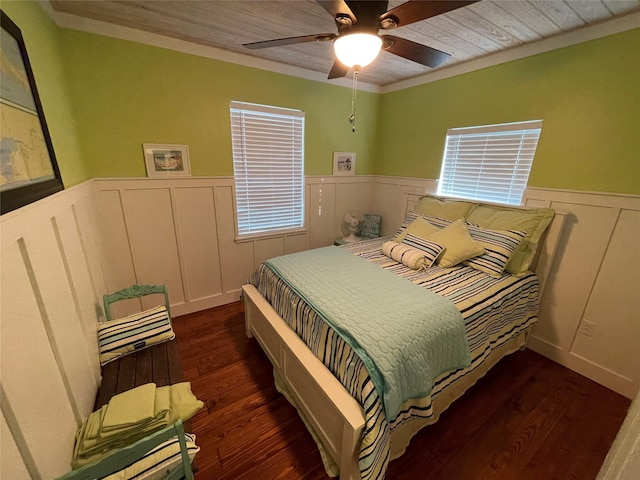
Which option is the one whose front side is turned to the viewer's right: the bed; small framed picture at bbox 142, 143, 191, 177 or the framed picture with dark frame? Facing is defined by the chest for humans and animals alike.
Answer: the framed picture with dark frame

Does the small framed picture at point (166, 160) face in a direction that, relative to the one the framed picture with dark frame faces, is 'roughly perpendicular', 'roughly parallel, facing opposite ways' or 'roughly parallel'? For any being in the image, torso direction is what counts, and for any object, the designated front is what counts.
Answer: roughly perpendicular

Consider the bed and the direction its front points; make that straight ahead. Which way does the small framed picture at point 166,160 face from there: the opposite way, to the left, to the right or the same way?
to the left

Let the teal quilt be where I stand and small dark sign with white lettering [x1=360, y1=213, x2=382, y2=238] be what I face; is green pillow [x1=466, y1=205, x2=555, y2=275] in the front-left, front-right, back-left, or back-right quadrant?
front-right

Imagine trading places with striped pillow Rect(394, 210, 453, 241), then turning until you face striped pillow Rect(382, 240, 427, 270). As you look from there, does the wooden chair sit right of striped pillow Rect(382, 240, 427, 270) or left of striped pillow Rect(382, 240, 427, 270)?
right

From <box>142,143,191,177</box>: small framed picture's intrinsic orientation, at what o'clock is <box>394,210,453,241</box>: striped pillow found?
The striped pillow is roughly at 10 o'clock from the small framed picture.

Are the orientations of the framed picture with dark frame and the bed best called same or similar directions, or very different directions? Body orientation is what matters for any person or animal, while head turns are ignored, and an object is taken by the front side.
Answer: very different directions

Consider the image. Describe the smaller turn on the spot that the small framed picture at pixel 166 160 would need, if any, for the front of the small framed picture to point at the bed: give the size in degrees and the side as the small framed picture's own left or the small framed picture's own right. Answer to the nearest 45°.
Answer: approximately 45° to the small framed picture's own left

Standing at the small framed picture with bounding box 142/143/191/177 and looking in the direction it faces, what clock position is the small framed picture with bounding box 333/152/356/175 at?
the small framed picture with bounding box 333/152/356/175 is roughly at 9 o'clock from the small framed picture with bounding box 142/143/191/177.

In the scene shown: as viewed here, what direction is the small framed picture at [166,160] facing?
toward the camera

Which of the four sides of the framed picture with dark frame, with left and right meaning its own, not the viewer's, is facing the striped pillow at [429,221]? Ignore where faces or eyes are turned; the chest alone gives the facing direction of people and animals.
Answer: front

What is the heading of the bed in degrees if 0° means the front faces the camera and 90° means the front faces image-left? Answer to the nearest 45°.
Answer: approximately 45°

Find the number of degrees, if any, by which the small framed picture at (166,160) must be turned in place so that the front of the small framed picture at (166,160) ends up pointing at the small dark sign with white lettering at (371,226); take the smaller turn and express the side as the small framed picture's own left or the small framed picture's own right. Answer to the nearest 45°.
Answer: approximately 90° to the small framed picture's own left

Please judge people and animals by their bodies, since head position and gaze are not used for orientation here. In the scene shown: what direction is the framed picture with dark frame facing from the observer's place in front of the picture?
facing to the right of the viewer
